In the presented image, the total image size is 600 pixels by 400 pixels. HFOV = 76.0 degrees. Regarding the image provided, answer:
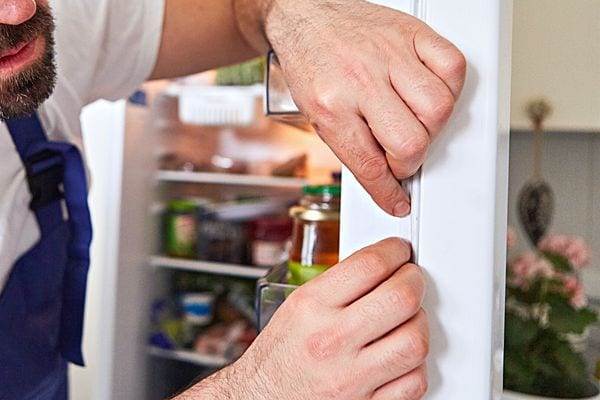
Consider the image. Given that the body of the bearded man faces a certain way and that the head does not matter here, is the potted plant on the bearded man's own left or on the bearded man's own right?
on the bearded man's own left

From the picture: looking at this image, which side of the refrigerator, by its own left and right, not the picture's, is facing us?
front

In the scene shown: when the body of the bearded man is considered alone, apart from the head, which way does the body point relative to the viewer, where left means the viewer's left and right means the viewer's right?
facing the viewer and to the right of the viewer
